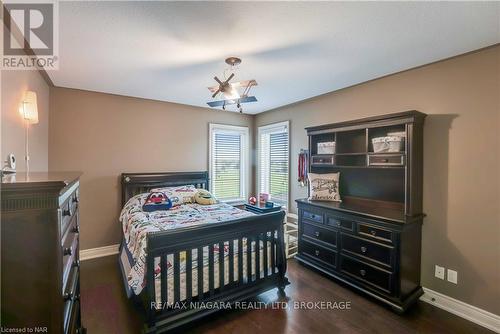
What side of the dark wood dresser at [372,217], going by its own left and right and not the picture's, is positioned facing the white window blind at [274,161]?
right

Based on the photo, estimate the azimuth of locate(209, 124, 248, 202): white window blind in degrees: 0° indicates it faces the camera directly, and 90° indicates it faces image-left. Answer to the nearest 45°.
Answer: approximately 315°

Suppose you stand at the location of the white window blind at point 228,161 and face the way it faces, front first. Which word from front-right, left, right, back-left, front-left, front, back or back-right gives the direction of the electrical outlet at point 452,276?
front

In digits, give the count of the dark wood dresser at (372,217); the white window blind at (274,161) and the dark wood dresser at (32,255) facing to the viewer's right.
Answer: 1

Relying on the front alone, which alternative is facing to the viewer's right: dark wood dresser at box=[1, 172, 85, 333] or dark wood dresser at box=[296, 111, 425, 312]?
dark wood dresser at box=[1, 172, 85, 333]

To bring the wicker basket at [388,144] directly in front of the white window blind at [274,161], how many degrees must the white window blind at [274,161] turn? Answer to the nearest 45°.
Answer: approximately 90° to its left

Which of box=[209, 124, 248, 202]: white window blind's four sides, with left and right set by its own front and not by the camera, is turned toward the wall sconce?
right

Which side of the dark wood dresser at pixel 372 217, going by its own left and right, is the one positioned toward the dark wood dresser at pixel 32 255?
front

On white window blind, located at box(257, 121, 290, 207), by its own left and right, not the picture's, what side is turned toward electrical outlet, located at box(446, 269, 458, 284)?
left

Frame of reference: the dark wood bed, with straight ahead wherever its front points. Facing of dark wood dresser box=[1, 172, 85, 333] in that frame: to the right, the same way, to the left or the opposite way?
to the left

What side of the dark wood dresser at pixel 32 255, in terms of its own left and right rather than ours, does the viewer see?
right

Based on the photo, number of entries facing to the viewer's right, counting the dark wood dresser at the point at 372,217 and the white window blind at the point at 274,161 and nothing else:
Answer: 0

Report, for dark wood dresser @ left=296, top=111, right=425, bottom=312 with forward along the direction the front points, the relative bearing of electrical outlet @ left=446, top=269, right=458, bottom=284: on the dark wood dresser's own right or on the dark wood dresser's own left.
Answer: on the dark wood dresser's own left

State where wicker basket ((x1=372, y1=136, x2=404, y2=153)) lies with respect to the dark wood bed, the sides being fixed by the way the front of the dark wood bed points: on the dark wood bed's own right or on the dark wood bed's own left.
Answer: on the dark wood bed's own left

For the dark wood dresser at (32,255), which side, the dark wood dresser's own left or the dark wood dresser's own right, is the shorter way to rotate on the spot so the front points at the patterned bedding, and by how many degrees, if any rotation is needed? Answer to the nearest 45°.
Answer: approximately 45° to the dark wood dresser's own left
